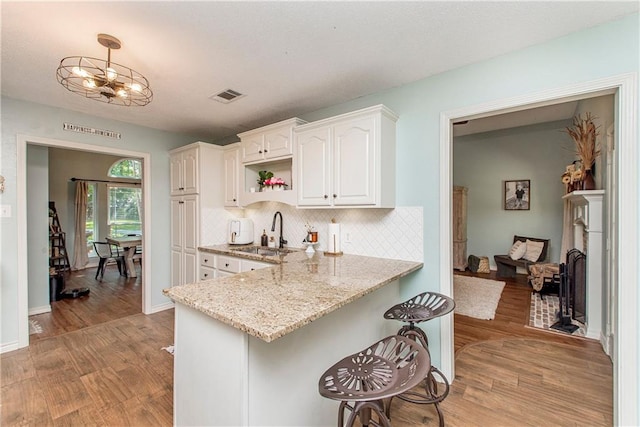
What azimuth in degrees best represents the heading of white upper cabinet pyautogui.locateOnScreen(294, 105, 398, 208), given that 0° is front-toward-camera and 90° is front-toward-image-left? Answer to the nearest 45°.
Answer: approximately 45°

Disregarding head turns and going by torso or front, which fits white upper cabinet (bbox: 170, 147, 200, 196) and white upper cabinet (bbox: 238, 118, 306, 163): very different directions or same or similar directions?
same or similar directions

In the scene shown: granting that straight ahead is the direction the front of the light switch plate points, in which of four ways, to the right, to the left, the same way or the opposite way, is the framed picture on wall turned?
to the right

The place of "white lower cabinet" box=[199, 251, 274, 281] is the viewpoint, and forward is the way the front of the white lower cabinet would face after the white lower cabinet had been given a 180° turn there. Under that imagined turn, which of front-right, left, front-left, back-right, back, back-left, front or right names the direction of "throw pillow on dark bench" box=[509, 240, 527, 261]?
front-right

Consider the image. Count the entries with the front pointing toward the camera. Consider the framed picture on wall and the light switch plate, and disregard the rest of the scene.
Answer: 2

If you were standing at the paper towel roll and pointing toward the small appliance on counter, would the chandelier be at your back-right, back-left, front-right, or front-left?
front-left

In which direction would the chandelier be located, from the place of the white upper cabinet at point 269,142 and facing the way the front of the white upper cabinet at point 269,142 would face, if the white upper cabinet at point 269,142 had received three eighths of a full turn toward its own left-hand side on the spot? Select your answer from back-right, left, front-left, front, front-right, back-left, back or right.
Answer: back-right

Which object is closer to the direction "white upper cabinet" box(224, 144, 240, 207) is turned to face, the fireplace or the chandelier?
the chandelier

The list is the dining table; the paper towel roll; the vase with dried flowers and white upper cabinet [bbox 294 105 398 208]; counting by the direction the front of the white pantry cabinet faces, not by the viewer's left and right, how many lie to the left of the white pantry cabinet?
3

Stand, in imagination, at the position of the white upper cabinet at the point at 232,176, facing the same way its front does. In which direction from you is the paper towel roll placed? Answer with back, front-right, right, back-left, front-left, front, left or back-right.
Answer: left

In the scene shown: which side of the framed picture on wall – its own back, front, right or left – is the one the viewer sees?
front

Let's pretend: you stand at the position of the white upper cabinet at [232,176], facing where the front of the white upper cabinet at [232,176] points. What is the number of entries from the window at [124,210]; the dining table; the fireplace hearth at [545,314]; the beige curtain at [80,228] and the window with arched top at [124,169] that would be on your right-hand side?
4

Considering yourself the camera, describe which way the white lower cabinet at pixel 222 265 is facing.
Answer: facing the viewer and to the left of the viewer
